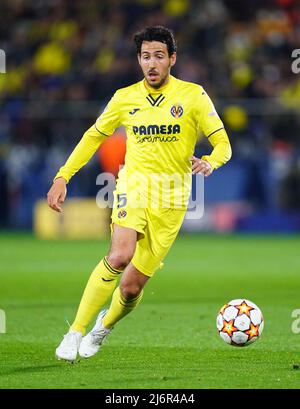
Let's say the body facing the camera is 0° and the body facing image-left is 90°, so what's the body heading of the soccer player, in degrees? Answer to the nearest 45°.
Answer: approximately 0°
